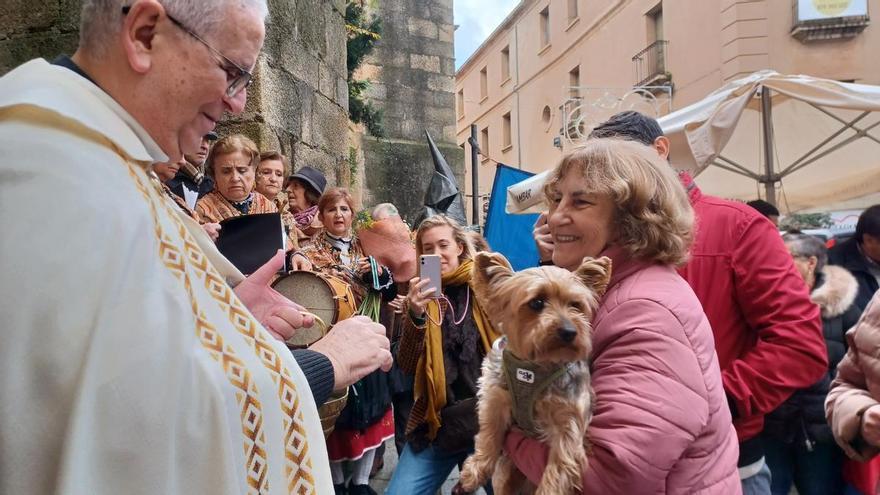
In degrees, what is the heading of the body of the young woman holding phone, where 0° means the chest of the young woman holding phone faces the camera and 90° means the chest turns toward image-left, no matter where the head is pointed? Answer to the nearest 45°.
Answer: approximately 0°

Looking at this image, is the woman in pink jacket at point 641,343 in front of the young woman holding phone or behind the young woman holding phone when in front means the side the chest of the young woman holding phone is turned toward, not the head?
in front

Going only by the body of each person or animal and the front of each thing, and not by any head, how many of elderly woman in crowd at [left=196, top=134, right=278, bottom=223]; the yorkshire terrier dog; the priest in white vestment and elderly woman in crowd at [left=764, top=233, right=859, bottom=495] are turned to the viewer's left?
1

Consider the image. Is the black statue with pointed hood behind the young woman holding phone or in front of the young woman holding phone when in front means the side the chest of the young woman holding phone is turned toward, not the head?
behind

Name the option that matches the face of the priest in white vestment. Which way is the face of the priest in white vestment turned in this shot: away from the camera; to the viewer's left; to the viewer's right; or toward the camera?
to the viewer's right

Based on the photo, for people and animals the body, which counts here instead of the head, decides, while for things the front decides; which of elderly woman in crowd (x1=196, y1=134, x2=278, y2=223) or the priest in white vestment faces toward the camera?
the elderly woman in crowd

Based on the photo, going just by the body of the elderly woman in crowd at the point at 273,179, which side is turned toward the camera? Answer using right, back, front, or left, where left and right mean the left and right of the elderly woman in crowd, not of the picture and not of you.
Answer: front

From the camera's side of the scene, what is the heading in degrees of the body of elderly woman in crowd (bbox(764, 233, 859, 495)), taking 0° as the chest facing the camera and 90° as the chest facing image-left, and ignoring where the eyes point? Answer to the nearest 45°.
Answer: approximately 90°

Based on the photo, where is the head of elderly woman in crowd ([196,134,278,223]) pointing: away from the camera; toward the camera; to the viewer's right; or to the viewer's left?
toward the camera

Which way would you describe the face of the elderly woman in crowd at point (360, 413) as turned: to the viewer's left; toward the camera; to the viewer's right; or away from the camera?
toward the camera

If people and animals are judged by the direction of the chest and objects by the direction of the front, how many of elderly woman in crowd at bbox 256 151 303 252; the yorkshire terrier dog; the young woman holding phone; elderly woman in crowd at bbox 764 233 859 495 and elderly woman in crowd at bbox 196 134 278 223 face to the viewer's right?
0

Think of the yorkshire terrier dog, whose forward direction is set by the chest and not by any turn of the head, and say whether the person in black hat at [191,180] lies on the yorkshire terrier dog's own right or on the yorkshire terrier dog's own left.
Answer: on the yorkshire terrier dog's own right

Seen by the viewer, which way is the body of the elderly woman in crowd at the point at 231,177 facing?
toward the camera
